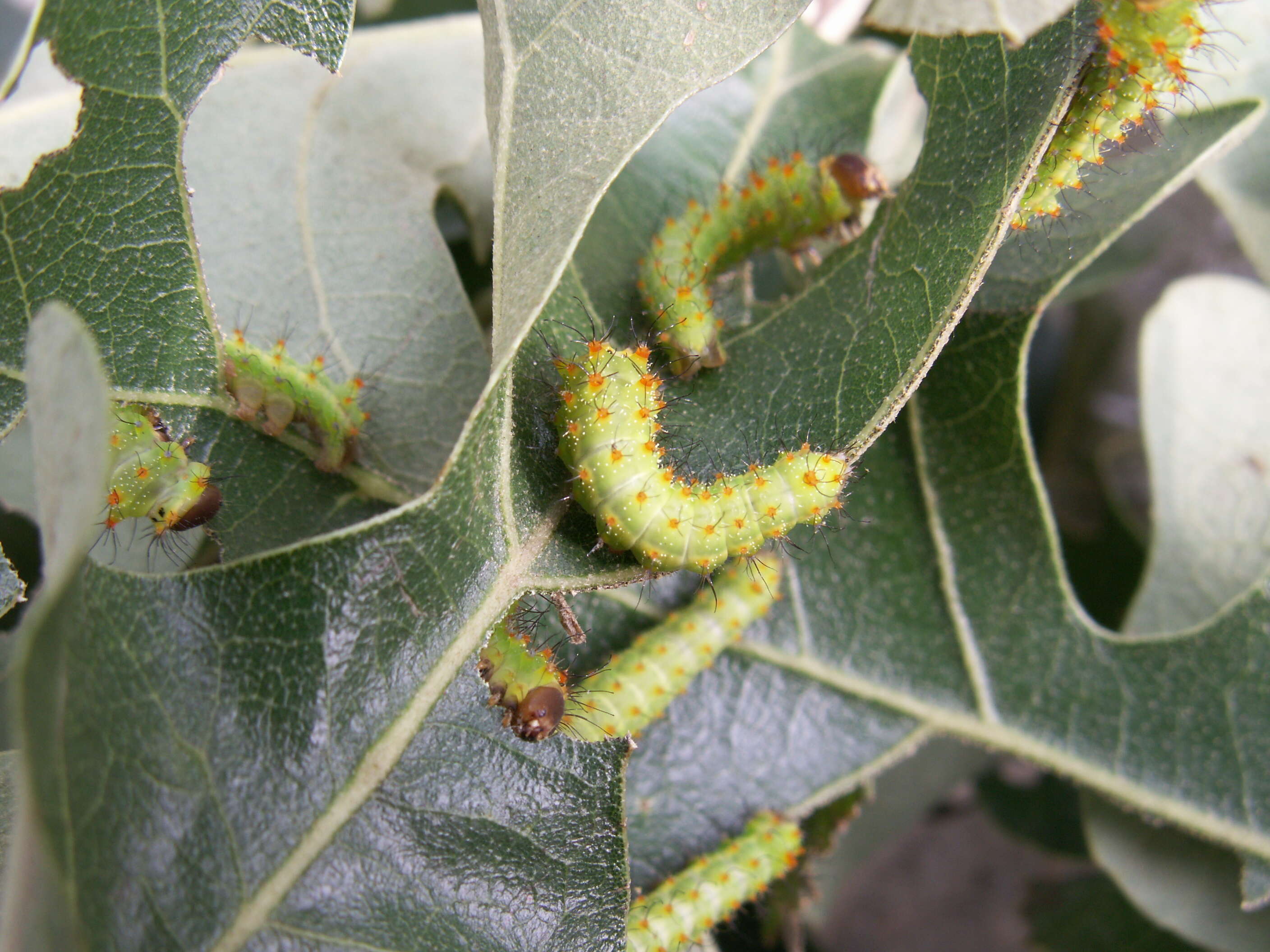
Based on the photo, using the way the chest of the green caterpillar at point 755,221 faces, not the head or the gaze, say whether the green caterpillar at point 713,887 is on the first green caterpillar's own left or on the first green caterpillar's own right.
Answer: on the first green caterpillar's own right

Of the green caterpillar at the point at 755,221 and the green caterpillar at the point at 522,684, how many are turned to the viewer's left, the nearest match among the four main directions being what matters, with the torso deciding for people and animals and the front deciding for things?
0

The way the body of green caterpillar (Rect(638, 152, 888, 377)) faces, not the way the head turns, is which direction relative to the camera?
to the viewer's right

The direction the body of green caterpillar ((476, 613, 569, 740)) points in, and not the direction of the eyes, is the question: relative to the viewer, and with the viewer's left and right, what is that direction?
facing the viewer and to the right of the viewer

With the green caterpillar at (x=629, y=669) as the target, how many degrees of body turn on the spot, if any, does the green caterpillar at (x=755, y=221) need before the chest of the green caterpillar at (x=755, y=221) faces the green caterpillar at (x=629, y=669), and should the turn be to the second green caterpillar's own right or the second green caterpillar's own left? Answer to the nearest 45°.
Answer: approximately 90° to the second green caterpillar's own right

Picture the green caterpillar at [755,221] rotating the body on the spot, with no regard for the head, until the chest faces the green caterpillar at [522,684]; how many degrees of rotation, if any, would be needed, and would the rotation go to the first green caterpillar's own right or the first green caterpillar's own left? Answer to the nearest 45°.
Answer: approximately 90° to the first green caterpillar's own right

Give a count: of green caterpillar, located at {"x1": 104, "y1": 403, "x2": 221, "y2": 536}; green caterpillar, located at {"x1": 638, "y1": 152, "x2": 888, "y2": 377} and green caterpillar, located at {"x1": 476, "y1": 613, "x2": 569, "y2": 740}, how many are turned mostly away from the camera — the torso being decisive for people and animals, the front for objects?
0
